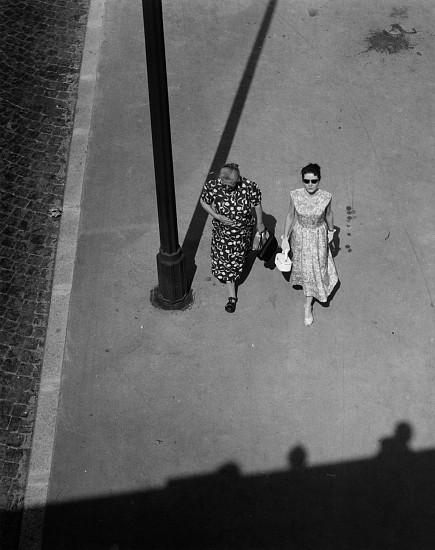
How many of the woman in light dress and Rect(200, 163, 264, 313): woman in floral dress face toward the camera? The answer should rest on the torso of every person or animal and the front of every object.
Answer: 2

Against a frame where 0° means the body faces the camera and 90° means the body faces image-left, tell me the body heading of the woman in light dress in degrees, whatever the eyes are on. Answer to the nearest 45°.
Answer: approximately 0°

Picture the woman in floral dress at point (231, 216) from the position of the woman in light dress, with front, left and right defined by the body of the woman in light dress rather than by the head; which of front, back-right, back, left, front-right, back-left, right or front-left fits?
right

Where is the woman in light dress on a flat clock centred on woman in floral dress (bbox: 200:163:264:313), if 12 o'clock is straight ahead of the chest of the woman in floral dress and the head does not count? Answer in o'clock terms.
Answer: The woman in light dress is roughly at 9 o'clock from the woman in floral dress.

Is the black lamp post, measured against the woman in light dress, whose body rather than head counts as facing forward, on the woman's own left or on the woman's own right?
on the woman's own right

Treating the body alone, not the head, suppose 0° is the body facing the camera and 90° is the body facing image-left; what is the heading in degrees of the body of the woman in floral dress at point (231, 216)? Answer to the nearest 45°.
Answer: approximately 0°
